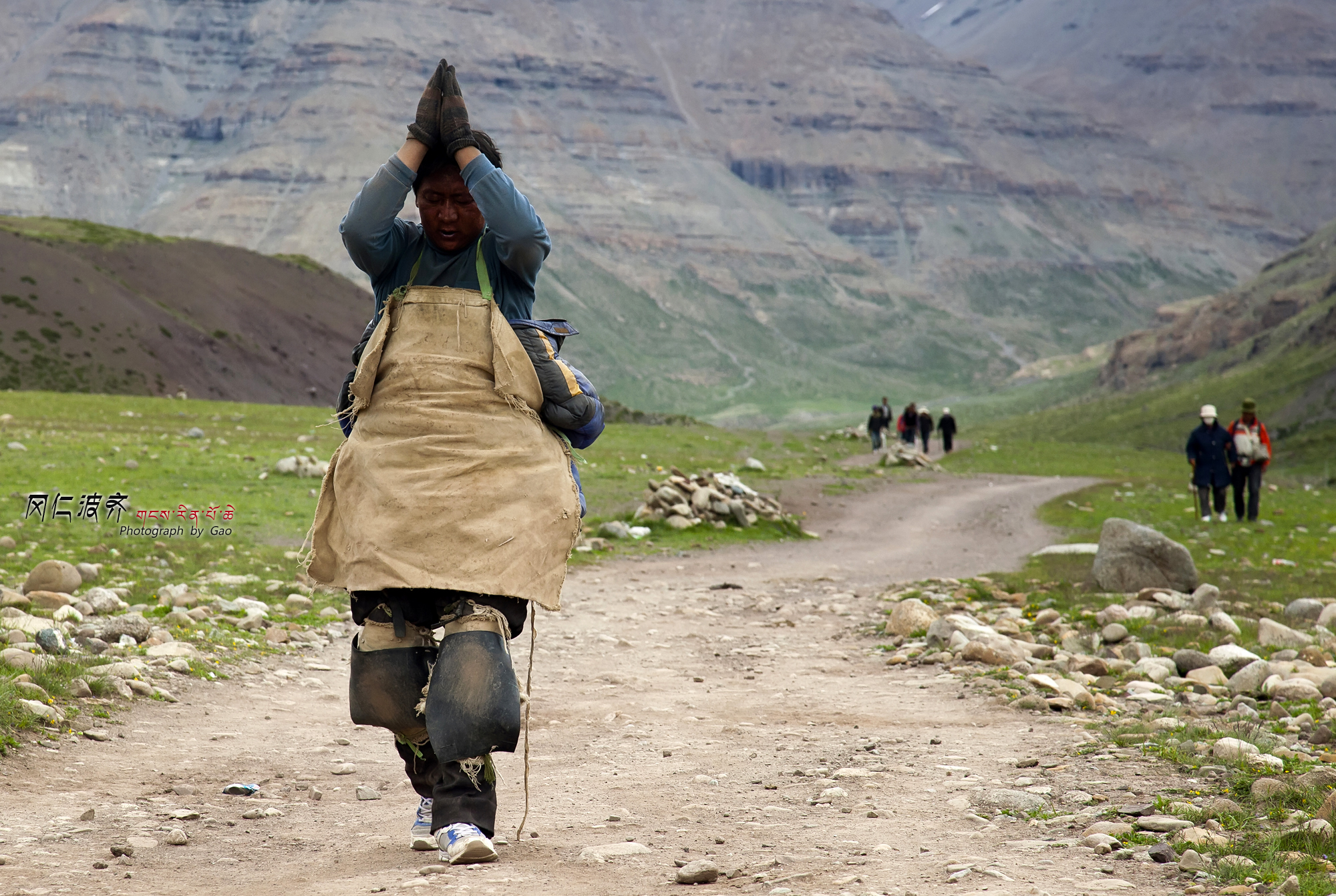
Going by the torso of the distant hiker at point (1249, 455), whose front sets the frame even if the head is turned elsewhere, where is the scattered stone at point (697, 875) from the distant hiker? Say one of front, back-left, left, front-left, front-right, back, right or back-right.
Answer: front

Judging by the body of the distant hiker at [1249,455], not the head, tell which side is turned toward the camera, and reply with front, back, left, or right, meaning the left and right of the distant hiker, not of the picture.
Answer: front

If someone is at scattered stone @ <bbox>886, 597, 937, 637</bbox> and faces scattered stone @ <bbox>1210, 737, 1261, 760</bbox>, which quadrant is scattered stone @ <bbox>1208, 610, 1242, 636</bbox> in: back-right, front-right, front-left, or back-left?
front-left

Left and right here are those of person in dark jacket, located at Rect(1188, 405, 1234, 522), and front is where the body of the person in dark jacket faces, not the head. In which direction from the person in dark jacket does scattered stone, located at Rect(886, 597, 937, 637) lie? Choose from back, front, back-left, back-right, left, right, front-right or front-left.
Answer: front

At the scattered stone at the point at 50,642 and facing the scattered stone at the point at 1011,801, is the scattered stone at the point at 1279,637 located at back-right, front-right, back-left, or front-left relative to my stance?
front-left

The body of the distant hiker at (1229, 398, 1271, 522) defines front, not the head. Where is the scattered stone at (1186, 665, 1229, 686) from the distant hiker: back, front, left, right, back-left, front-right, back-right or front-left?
front

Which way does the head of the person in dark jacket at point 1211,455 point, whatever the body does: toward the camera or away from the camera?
toward the camera

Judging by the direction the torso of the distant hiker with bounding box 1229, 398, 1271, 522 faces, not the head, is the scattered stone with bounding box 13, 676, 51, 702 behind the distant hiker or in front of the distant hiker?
in front

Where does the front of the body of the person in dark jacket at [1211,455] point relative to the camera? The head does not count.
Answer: toward the camera

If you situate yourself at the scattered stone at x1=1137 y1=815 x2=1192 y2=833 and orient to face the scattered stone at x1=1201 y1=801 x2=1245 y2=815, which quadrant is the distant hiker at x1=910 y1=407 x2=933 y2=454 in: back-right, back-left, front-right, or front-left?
front-left
